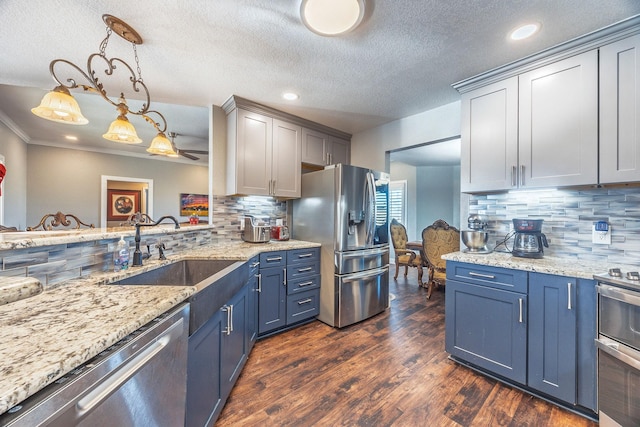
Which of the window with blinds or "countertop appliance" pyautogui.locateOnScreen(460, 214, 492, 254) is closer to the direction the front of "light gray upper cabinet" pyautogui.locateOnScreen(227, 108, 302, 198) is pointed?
the countertop appliance

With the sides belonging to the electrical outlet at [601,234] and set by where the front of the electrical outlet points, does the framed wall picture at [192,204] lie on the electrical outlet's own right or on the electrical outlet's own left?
on the electrical outlet's own right

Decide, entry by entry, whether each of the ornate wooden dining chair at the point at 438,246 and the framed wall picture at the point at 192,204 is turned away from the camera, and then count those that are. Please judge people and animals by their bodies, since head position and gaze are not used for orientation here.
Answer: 1

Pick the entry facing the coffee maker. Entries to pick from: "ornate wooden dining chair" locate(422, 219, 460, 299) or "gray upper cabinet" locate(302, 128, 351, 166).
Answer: the gray upper cabinet

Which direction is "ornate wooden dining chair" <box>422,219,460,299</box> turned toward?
away from the camera

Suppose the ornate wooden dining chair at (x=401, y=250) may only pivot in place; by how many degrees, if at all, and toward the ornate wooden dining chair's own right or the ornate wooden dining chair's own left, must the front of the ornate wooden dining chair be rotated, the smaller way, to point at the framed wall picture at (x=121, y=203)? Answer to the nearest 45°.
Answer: approximately 135° to the ornate wooden dining chair's own right
